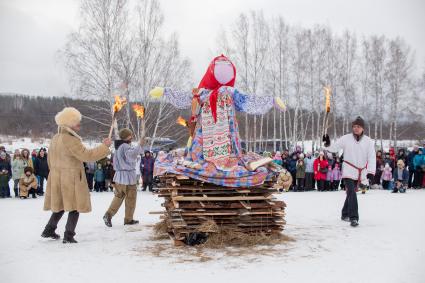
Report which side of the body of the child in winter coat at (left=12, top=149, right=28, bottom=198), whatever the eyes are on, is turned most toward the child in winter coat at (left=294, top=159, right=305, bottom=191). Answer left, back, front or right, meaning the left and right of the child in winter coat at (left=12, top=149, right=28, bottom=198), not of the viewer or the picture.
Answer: left

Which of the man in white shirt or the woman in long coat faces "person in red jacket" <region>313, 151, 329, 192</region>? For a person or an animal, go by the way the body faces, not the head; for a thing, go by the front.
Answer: the woman in long coat

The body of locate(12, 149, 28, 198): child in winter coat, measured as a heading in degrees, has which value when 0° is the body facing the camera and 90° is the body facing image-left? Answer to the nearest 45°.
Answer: approximately 0°

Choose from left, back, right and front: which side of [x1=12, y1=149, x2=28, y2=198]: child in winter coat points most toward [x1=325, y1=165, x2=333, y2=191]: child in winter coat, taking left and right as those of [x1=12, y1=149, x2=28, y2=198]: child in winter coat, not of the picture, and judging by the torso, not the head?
left

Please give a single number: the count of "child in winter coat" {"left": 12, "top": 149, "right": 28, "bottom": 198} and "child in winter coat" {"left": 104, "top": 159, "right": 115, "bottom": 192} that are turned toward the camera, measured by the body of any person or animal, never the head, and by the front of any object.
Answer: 2

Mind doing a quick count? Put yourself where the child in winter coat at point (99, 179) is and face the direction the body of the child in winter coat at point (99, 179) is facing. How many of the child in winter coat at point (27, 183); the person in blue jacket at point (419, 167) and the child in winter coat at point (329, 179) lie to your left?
2

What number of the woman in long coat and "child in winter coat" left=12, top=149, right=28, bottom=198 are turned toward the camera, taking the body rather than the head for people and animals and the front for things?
1

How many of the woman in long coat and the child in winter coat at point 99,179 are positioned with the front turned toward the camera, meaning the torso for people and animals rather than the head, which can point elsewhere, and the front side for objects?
1

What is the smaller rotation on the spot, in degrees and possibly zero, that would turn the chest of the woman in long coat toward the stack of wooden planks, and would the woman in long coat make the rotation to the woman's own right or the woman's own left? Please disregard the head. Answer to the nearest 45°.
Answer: approximately 45° to the woman's own right
